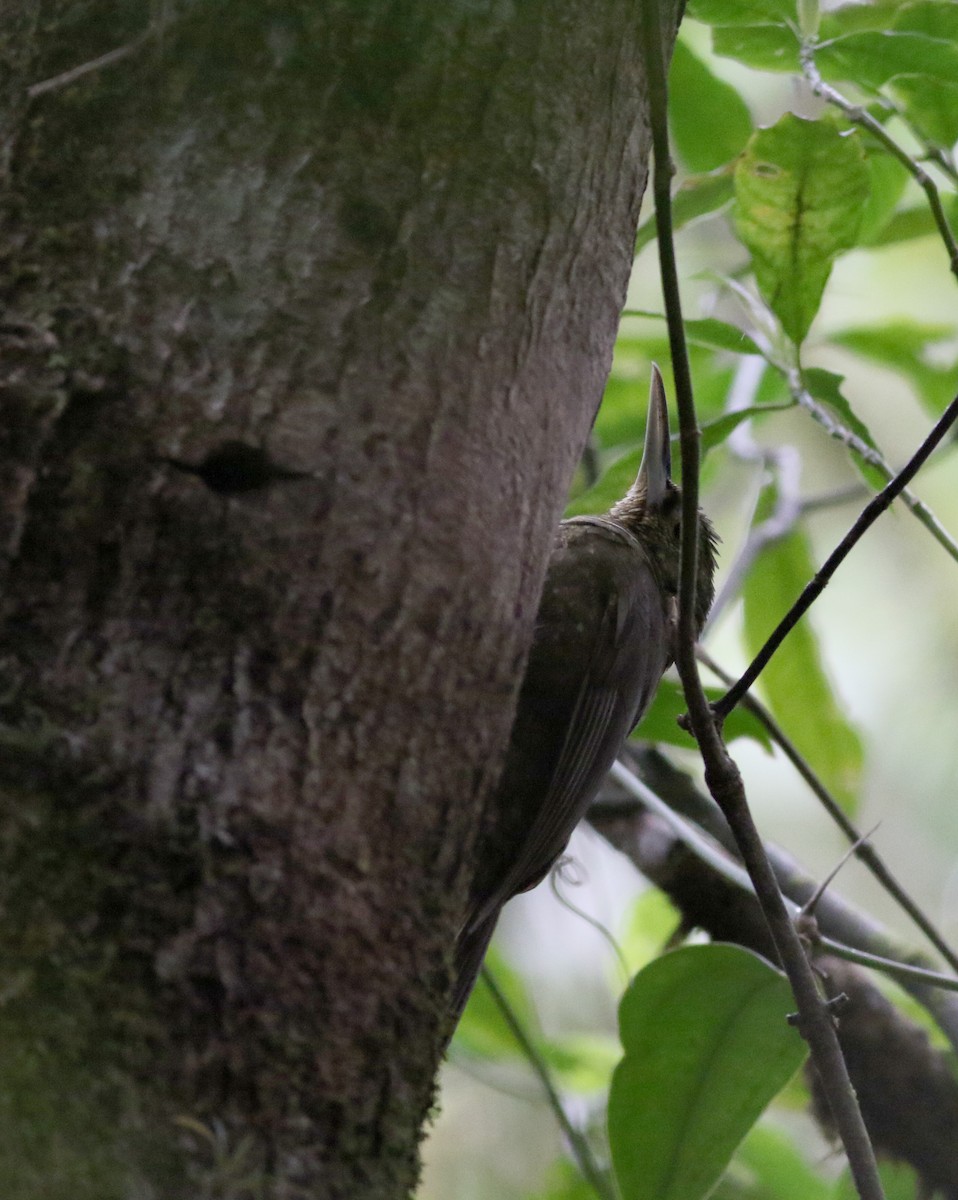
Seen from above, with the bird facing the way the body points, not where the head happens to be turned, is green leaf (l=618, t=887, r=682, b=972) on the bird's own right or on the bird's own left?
on the bird's own right

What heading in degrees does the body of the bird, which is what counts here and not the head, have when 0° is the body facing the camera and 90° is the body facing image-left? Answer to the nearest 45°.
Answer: approximately 90°
